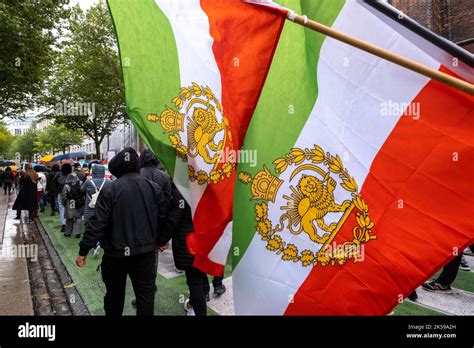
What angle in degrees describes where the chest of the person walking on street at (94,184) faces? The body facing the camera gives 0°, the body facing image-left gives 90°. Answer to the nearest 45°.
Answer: approximately 180°

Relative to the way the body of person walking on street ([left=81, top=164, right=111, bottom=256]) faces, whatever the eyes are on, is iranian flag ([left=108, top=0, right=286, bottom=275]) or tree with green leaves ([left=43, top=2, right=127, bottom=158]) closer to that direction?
the tree with green leaves

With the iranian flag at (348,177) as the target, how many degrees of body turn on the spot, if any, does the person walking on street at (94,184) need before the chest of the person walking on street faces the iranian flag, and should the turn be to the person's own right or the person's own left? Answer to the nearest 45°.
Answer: approximately 180°

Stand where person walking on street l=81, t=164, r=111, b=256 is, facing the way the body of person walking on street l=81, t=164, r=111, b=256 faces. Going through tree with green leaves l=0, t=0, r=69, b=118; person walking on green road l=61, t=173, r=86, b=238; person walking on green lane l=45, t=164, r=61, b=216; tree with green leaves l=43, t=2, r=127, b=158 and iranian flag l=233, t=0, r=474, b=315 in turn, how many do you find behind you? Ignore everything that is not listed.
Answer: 1

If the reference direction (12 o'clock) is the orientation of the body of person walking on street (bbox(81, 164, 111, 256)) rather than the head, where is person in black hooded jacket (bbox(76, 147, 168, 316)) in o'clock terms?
The person in black hooded jacket is roughly at 6 o'clock from the person walking on street.

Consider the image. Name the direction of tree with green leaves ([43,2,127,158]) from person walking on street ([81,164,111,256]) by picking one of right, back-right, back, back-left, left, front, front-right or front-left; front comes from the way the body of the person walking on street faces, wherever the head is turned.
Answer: front

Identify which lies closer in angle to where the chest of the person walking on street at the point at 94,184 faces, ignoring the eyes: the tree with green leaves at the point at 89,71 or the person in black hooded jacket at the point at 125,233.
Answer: the tree with green leaves

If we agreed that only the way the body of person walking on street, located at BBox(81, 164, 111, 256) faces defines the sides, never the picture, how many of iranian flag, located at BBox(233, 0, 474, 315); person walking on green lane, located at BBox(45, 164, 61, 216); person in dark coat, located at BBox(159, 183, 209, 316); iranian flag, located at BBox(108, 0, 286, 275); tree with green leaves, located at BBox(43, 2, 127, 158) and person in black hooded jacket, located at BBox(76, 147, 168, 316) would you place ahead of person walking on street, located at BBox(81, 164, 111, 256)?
2

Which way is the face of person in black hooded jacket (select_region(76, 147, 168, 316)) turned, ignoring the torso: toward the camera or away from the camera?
away from the camera

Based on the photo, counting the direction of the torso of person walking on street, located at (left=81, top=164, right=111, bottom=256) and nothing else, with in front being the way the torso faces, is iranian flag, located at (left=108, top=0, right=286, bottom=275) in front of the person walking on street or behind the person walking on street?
behind

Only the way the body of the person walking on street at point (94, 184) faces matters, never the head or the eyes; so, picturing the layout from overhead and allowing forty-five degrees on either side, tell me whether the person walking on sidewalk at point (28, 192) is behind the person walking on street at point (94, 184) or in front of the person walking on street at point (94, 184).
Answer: in front

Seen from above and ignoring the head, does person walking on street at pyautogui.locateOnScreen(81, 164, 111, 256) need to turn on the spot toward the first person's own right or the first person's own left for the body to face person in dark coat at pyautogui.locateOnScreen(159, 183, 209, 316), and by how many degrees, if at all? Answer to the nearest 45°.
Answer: approximately 180°

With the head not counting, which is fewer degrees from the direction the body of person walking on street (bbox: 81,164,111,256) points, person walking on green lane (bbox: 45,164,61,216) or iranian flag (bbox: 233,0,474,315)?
the person walking on green lane
